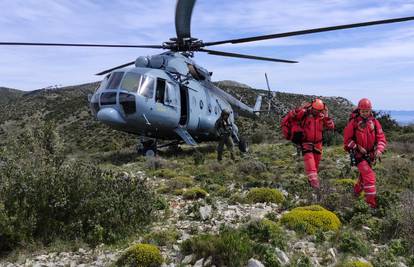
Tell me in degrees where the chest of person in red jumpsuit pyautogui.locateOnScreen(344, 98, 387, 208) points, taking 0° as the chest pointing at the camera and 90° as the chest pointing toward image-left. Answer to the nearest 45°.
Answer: approximately 0°

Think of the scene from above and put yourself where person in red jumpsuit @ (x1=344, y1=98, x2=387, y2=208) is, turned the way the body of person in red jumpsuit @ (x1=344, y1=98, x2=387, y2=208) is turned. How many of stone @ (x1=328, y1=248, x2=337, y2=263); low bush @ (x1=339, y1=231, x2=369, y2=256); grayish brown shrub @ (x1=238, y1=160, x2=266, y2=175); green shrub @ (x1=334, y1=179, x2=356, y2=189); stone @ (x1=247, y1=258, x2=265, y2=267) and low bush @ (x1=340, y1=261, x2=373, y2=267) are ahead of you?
4

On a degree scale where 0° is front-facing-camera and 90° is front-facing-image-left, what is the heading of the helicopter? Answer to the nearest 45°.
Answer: approximately 45°

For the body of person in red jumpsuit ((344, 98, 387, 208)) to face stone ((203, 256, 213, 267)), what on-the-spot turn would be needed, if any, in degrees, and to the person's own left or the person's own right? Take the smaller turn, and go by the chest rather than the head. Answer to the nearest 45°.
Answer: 0° — they already face it

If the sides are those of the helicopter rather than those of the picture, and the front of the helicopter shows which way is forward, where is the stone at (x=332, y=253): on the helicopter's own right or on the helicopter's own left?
on the helicopter's own left

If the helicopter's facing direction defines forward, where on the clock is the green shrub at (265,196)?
The green shrub is roughly at 10 o'clock from the helicopter.

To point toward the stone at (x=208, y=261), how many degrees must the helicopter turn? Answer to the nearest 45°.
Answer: approximately 45° to its left

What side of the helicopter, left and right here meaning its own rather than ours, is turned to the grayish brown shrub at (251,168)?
left

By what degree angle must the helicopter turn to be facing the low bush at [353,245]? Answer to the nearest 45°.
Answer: approximately 45° to its left
